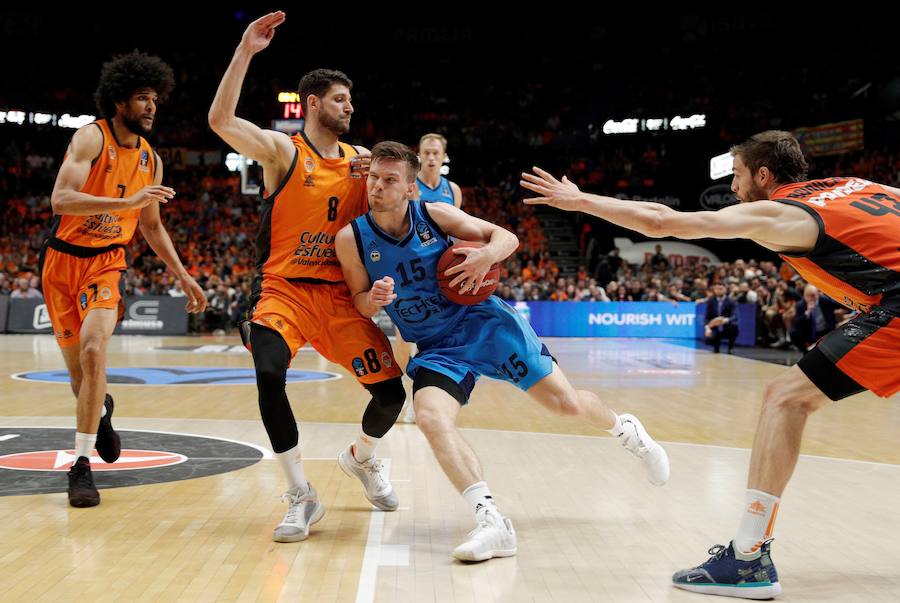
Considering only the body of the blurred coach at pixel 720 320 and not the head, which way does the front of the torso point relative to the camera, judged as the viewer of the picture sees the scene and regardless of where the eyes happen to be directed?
toward the camera

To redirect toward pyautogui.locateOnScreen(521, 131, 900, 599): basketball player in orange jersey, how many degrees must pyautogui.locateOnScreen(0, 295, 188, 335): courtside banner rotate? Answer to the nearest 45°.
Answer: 0° — it already faces them

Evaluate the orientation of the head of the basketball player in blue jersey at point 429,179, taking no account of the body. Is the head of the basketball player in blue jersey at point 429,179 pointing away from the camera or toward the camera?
toward the camera

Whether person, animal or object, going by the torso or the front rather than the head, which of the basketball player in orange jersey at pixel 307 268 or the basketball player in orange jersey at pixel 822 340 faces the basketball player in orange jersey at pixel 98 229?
the basketball player in orange jersey at pixel 822 340

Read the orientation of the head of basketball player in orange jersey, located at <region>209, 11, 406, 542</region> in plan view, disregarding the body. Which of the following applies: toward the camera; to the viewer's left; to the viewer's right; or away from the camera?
to the viewer's right

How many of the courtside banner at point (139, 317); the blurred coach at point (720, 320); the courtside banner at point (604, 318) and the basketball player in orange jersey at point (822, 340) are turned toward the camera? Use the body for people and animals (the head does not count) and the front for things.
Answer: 3

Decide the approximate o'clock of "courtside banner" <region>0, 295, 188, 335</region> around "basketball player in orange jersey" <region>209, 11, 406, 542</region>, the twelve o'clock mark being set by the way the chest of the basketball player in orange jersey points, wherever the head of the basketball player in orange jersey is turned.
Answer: The courtside banner is roughly at 7 o'clock from the basketball player in orange jersey.

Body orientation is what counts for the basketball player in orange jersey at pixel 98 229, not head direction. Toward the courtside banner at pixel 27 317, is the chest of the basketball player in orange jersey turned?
no

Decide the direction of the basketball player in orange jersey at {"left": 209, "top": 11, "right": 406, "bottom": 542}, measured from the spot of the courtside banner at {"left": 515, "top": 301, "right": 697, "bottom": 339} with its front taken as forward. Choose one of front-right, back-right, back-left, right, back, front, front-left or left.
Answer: front

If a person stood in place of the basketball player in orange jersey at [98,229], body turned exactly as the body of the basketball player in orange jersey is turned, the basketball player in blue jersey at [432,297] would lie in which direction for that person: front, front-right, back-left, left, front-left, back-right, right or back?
front

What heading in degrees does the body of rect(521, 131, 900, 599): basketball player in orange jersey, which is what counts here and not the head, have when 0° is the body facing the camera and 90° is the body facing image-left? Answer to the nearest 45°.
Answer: approximately 90°

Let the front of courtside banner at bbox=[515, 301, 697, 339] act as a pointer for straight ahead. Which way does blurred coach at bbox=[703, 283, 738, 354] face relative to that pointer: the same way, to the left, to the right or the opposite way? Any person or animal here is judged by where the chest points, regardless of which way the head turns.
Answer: the same way

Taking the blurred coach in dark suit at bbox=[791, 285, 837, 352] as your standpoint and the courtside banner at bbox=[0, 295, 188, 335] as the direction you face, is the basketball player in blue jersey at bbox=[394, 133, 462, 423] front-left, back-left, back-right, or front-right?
front-left

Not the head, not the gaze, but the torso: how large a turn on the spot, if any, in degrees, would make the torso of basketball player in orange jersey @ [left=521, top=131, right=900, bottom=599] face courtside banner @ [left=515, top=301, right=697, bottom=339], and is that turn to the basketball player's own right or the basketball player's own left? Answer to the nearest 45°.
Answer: approximately 90° to the basketball player's own right

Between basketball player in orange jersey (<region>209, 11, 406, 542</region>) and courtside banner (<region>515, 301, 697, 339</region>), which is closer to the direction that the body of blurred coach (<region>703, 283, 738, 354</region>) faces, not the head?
the basketball player in orange jersey

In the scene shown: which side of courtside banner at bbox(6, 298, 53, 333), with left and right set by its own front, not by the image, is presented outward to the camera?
front
